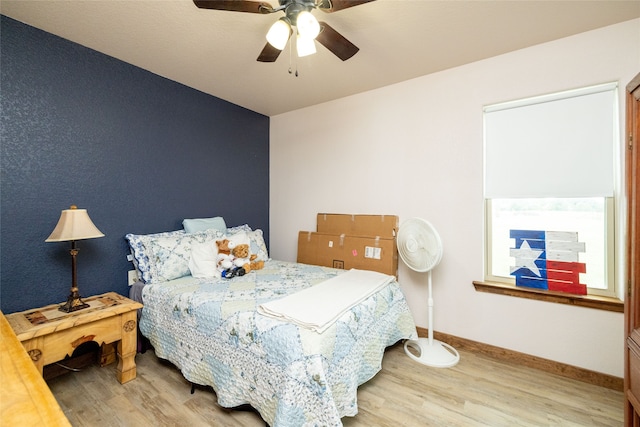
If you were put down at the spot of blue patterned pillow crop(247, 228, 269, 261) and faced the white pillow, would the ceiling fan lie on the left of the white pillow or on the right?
left

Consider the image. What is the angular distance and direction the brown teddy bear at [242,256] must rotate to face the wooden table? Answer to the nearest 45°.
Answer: approximately 45° to its right

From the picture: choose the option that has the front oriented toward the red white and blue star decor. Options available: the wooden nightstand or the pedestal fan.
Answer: the wooden nightstand

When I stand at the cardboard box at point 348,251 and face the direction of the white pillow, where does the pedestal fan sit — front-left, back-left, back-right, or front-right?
back-left

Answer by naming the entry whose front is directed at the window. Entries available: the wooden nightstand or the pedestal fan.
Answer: the wooden nightstand

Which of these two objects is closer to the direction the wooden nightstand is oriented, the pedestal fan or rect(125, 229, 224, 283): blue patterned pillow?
the pedestal fan

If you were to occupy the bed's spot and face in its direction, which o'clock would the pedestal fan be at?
The pedestal fan is roughly at 10 o'clock from the bed.

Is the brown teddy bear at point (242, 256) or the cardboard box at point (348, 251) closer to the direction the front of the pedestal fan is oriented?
the brown teddy bear

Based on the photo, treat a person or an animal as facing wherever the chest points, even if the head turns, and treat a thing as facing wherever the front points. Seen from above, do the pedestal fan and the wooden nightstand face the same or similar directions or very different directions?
very different directions

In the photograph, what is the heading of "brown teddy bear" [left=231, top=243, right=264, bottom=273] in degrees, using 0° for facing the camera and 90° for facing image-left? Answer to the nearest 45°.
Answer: approximately 315°
